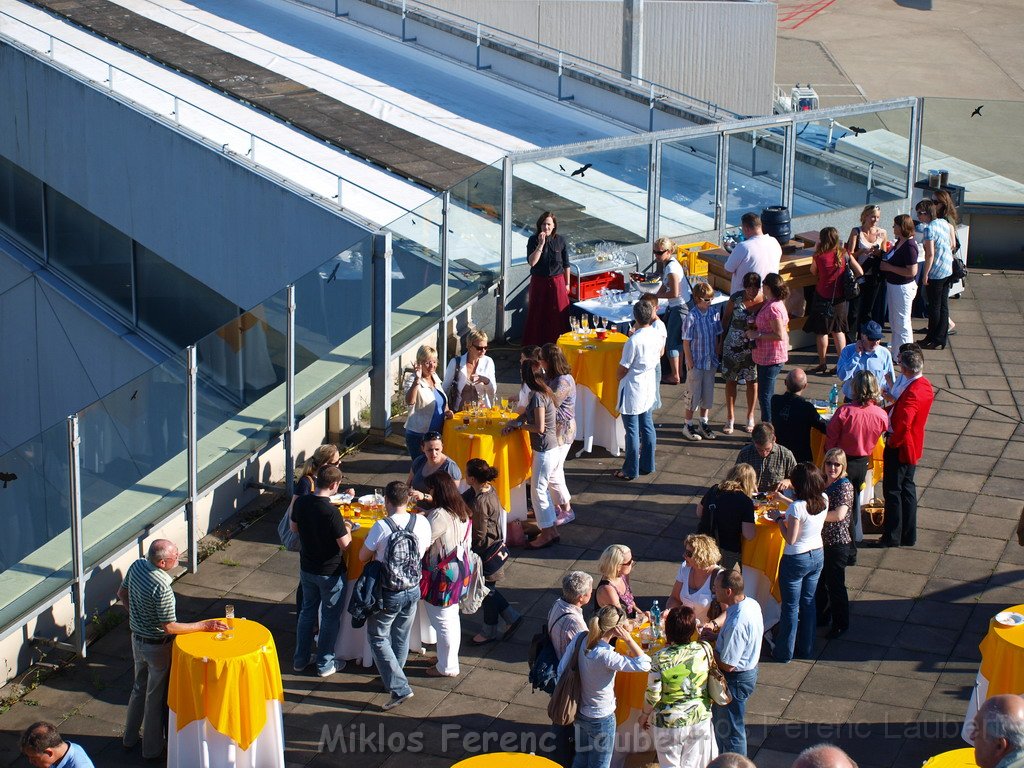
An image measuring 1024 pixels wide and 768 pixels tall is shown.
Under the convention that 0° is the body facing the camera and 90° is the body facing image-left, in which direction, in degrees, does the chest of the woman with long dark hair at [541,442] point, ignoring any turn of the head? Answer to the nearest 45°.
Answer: approximately 90°

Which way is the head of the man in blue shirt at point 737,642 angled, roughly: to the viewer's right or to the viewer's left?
to the viewer's left

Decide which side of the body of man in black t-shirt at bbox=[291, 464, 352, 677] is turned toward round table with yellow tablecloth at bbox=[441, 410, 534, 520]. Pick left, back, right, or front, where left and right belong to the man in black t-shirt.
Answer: front

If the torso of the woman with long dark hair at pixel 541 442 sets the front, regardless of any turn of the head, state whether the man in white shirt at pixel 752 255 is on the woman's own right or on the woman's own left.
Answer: on the woman's own right

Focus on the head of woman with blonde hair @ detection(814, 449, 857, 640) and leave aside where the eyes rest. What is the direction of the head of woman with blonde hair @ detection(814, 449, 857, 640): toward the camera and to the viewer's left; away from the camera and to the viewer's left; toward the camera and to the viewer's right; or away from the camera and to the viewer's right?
toward the camera and to the viewer's left

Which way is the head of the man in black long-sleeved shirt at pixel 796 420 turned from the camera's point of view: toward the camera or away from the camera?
away from the camera

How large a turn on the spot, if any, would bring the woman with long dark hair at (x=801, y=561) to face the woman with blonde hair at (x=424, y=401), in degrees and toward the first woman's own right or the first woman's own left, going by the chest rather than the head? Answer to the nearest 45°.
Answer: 0° — they already face them

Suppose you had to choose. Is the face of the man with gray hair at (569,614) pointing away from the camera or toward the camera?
away from the camera

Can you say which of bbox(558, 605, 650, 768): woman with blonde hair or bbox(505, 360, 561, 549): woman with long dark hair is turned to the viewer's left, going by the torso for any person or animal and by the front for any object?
the woman with long dark hair

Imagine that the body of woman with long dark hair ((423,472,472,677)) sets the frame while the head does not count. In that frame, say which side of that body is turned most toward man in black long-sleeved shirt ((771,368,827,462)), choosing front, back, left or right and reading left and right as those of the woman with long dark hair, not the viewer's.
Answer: right

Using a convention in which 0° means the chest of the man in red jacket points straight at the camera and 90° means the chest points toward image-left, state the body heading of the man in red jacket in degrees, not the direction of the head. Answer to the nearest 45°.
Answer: approximately 90°

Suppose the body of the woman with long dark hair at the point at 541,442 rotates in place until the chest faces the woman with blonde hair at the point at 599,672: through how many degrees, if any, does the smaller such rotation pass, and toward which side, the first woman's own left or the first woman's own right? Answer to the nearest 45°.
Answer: approximately 90° to the first woman's own left

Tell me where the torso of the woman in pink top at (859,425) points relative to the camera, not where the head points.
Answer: away from the camera
